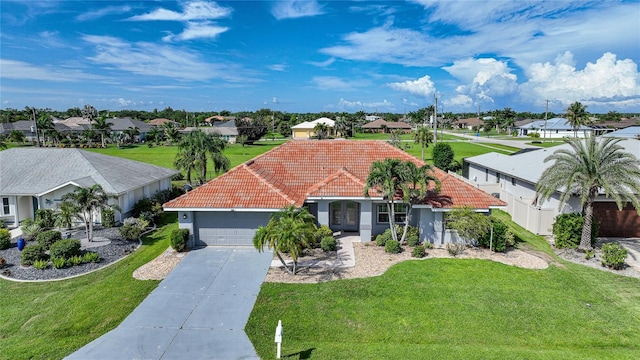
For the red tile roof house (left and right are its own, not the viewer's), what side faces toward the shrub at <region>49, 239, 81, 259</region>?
right

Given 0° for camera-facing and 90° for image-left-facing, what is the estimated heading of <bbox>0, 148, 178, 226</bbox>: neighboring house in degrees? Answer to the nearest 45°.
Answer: approximately 45°

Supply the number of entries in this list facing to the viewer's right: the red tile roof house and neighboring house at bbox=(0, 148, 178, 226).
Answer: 0

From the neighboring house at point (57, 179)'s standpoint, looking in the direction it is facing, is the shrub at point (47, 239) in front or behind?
in front

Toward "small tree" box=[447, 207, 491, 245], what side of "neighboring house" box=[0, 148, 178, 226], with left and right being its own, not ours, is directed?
left

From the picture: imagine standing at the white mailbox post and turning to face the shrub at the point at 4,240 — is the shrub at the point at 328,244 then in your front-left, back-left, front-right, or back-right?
front-right

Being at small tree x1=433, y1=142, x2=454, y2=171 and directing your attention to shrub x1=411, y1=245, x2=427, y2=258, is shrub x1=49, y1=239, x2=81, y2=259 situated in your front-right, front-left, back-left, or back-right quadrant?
front-right

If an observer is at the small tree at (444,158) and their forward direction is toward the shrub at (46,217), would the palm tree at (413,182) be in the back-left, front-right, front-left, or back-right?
front-left

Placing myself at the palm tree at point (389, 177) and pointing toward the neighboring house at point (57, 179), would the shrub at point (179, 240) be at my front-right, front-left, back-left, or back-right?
front-left

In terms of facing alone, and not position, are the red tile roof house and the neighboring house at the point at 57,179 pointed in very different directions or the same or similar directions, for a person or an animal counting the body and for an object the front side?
same or similar directions

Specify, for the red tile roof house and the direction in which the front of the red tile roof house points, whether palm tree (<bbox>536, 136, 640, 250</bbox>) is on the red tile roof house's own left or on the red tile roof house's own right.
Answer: on the red tile roof house's own left

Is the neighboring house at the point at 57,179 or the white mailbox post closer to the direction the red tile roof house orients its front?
the white mailbox post

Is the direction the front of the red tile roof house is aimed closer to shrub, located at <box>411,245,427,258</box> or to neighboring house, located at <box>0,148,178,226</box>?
the shrub

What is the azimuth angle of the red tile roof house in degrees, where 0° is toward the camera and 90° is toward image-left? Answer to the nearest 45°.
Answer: approximately 0°

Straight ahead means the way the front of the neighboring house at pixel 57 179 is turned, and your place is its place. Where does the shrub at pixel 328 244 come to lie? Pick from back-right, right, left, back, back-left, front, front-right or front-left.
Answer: left

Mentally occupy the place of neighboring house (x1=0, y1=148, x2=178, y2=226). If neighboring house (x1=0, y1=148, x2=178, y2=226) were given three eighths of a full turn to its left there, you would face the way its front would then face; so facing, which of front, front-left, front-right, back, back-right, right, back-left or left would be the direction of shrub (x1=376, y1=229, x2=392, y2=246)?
front-right

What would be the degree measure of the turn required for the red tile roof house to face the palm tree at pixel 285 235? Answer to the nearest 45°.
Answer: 0° — it already faces it

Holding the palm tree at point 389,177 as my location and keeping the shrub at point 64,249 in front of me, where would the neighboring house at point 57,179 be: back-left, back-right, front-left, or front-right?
front-right
